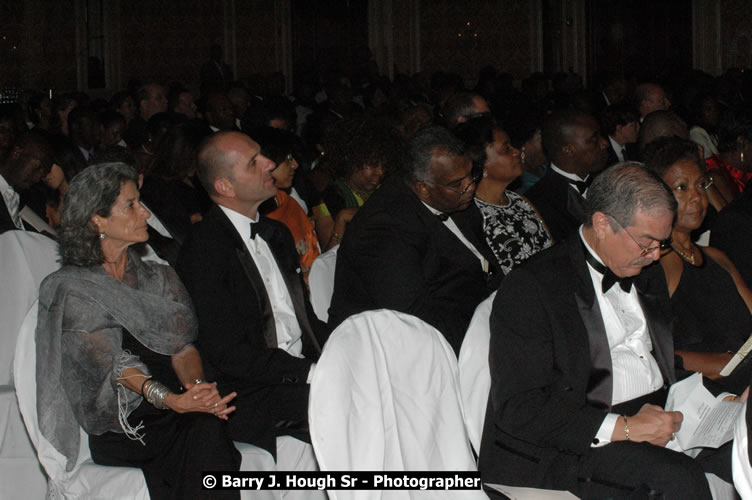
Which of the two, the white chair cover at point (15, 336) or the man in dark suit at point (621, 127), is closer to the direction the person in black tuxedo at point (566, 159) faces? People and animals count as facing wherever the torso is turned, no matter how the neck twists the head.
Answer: the man in dark suit

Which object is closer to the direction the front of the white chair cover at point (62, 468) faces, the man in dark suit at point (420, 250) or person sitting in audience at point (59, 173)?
the man in dark suit

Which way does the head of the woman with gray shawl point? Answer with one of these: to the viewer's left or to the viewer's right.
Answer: to the viewer's right

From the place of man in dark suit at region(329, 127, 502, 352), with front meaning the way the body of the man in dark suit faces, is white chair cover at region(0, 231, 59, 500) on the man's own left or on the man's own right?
on the man's own right

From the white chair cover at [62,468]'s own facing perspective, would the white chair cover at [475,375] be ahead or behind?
ahead

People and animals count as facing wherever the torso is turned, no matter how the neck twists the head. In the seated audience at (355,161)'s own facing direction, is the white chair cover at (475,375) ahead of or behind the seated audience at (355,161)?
ahead

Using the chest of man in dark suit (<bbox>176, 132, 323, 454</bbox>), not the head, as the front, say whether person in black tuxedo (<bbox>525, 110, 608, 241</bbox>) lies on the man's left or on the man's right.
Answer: on the man's left

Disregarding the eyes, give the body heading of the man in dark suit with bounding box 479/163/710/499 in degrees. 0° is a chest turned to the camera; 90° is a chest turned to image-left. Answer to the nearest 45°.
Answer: approximately 315°

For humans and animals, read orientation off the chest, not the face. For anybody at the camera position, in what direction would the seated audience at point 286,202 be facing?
facing to the right of the viewer

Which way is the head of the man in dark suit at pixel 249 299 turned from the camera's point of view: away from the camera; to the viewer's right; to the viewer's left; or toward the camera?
to the viewer's right

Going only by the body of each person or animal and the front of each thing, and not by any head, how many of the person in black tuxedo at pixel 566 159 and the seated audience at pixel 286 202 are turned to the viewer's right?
2

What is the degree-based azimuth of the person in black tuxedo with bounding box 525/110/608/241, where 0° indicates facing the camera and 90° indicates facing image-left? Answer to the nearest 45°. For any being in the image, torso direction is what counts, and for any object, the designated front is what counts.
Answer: approximately 270°

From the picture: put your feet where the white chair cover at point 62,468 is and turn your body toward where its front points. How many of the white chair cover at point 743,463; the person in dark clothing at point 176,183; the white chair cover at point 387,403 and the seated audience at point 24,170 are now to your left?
2

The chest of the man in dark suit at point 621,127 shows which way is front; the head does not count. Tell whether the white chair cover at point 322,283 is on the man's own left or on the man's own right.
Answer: on the man's own right

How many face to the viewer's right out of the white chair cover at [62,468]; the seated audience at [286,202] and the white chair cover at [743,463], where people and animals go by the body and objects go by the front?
3

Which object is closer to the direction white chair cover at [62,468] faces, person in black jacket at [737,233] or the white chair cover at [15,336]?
the person in black jacket

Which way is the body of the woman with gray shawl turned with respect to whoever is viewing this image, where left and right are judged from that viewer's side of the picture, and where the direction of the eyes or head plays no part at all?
facing the viewer and to the right of the viewer
